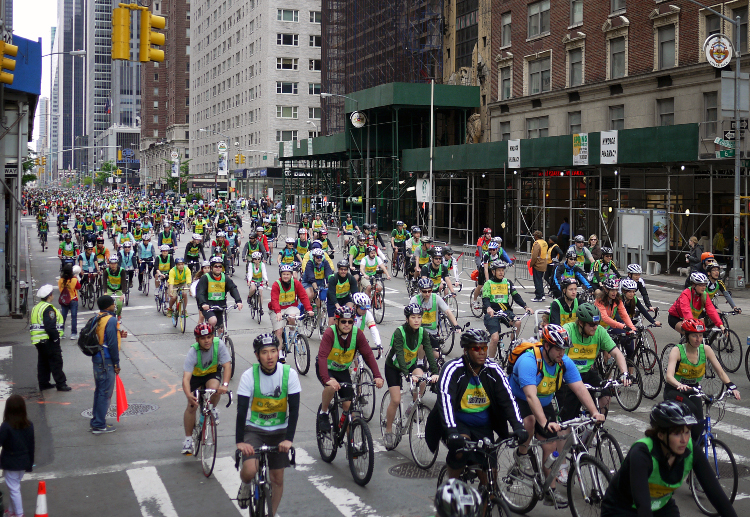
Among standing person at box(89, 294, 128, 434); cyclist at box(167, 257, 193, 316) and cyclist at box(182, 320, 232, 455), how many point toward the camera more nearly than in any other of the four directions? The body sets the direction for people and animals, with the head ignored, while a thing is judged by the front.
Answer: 2

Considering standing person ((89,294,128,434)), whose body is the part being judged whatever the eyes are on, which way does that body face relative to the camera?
to the viewer's right

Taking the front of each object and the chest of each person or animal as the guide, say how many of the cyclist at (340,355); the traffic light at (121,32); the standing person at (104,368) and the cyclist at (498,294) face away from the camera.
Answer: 1

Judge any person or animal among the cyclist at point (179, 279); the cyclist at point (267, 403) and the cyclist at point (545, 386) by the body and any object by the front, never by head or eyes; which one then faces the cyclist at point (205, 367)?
the cyclist at point (179, 279)

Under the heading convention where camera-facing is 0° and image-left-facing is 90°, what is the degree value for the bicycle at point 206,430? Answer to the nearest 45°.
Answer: approximately 0°

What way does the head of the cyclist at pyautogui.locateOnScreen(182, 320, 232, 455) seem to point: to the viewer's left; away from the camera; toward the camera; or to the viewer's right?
toward the camera

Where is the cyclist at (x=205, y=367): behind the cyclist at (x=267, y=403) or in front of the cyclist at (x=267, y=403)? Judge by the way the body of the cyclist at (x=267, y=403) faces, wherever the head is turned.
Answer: behind

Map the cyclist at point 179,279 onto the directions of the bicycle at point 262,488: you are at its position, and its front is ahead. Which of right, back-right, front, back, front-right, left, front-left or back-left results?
back

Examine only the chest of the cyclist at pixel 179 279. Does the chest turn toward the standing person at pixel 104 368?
yes

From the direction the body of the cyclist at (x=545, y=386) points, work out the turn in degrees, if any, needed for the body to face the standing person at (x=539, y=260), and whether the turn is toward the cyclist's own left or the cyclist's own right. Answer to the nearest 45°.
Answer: approximately 135° to the cyclist's own left
